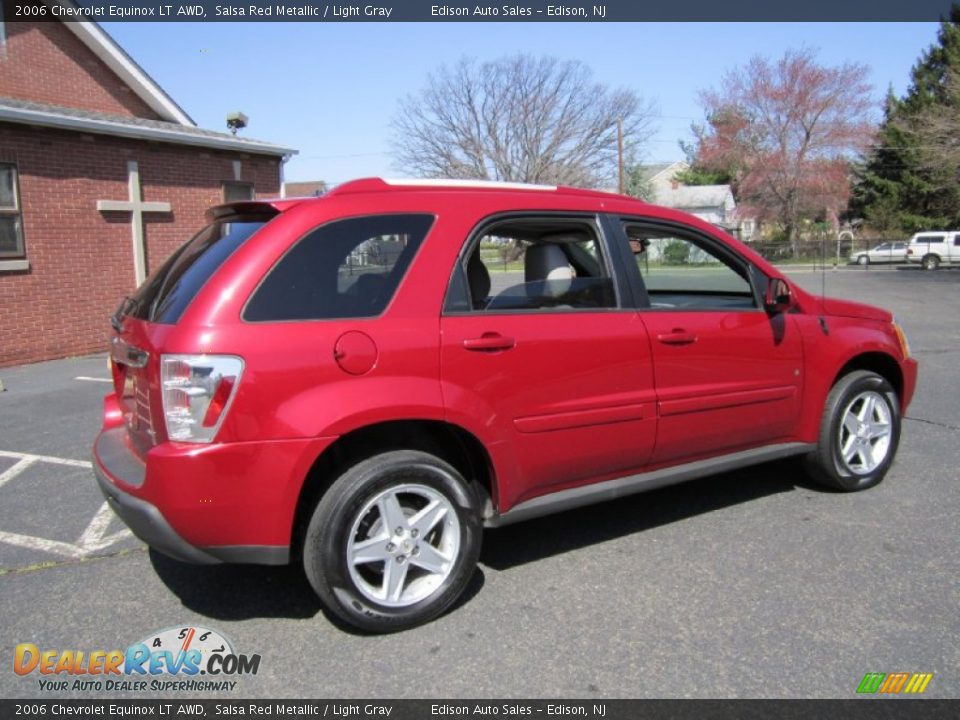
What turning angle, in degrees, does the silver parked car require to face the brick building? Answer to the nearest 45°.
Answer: approximately 90° to its left

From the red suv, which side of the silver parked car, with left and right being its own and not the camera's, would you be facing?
left

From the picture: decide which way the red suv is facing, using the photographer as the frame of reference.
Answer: facing away from the viewer and to the right of the viewer

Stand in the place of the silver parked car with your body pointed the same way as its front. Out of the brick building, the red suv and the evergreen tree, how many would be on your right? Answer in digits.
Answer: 1

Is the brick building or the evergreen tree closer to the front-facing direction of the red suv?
the evergreen tree

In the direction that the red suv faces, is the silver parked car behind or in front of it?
in front

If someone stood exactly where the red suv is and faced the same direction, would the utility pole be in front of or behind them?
in front

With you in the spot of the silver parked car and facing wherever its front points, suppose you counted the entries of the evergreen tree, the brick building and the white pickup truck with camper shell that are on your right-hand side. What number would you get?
1

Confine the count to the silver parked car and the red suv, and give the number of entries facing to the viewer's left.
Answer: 1

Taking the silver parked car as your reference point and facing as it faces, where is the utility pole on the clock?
The utility pole is roughly at 11 o'clock from the silver parked car.

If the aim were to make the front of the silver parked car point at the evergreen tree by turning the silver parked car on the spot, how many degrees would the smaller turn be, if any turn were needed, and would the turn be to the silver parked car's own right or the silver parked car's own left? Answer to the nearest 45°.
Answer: approximately 90° to the silver parked car's own right

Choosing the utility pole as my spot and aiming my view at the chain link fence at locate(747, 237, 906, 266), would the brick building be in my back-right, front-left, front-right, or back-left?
back-right

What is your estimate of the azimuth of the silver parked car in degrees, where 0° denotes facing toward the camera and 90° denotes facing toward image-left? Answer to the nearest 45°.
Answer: approximately 90°

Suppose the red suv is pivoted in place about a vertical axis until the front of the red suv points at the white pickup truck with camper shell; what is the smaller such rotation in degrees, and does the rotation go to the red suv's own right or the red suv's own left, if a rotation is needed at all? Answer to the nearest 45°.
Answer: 0° — it already faces it
